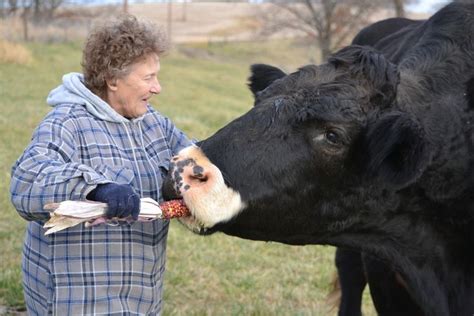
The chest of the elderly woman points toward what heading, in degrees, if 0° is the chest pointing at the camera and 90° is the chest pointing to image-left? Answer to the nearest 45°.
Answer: approximately 315°

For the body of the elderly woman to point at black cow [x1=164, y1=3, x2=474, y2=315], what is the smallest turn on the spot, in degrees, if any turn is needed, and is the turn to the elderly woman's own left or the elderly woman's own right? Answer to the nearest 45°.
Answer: approximately 45° to the elderly woman's own left

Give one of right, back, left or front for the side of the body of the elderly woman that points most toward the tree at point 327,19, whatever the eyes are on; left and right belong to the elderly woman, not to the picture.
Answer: left

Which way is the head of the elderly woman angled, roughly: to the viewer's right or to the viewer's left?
to the viewer's right

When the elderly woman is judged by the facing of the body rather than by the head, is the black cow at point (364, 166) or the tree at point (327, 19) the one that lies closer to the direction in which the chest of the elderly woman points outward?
the black cow
